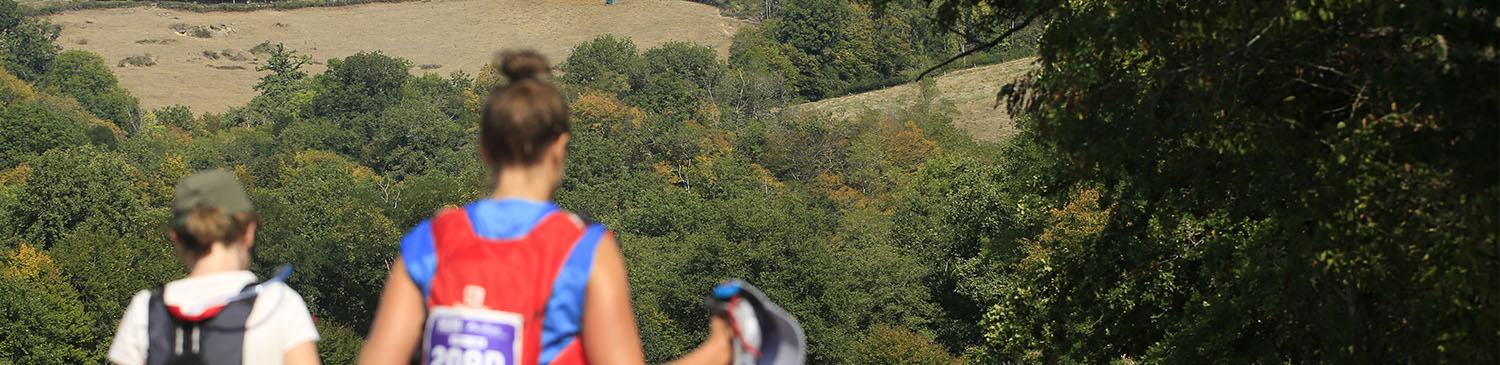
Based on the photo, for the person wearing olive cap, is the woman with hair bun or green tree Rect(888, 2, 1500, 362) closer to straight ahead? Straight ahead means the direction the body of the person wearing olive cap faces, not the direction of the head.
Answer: the green tree

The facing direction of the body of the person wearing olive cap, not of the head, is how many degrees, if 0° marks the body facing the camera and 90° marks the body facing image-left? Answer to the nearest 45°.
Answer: approximately 180°

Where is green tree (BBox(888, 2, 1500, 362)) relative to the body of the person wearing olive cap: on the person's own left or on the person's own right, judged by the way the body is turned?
on the person's own right

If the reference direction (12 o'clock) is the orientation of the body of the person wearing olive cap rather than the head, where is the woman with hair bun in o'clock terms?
The woman with hair bun is roughly at 5 o'clock from the person wearing olive cap.

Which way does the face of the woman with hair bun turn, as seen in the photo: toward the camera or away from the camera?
away from the camera

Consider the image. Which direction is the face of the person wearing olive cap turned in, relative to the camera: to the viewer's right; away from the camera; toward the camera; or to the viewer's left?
away from the camera
